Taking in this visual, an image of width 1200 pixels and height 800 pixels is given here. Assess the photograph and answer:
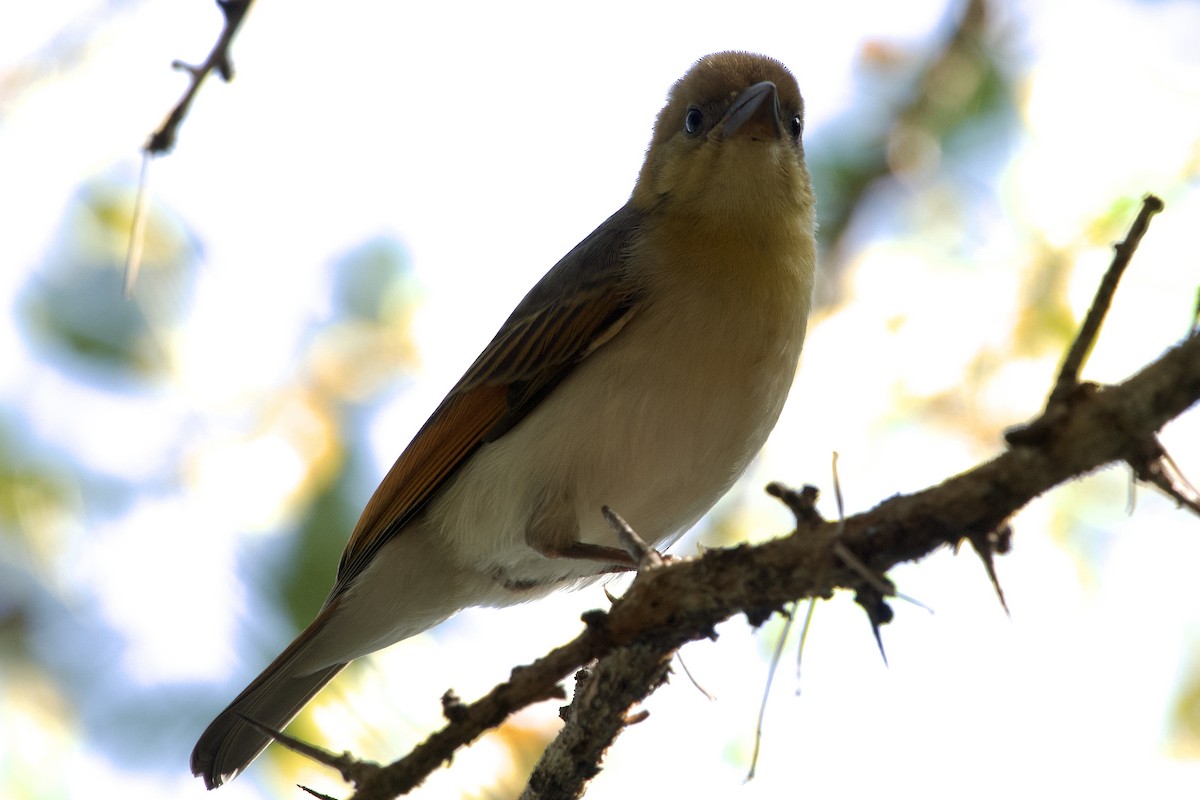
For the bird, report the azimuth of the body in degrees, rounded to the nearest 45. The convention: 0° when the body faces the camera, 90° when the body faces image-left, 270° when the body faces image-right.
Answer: approximately 315°

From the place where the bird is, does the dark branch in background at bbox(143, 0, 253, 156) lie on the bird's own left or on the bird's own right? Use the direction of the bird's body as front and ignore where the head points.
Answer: on the bird's own right

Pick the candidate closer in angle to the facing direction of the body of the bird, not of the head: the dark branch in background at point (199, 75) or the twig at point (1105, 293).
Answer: the twig

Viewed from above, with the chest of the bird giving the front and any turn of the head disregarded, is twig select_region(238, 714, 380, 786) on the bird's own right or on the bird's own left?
on the bird's own right
